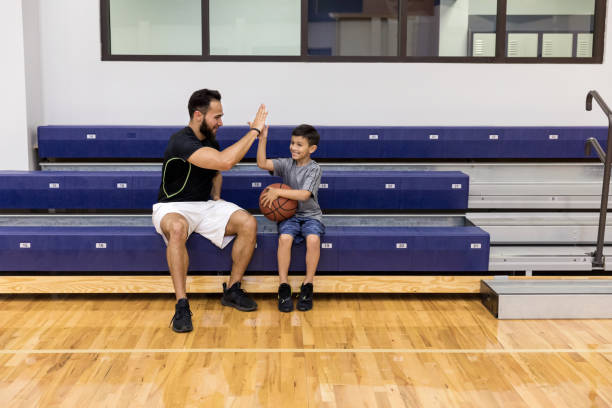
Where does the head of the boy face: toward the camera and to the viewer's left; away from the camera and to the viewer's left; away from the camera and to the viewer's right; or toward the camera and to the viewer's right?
toward the camera and to the viewer's left

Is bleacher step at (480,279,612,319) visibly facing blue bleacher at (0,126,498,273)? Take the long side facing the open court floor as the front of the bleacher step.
no

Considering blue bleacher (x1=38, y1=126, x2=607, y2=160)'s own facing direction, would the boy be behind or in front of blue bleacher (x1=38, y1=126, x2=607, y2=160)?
in front

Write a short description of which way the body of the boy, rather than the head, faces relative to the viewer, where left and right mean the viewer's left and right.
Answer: facing the viewer and to the left of the viewer

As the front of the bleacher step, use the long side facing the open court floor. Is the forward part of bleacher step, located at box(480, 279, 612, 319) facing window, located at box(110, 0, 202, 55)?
no

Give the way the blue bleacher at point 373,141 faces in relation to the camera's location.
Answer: facing the viewer

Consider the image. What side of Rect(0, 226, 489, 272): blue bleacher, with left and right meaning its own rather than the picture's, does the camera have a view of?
front

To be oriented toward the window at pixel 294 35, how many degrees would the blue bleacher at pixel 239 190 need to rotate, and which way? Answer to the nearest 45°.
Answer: approximately 180°

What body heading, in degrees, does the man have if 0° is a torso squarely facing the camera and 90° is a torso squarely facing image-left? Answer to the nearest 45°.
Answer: approximately 315°

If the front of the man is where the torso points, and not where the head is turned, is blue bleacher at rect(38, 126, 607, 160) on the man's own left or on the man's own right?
on the man's own left

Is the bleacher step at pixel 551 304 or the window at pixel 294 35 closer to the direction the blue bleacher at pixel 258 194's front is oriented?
the bleacher step

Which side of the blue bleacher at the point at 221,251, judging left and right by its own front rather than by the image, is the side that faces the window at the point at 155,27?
back

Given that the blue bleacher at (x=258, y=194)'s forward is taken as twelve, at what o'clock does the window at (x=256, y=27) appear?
The window is roughly at 6 o'clock from the blue bleacher.

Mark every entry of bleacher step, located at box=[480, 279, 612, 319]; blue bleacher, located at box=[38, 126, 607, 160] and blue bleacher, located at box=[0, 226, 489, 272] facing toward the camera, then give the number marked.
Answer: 3

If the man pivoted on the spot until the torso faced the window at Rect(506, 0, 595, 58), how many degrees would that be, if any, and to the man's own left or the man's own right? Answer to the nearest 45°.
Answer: approximately 90° to the man's own left

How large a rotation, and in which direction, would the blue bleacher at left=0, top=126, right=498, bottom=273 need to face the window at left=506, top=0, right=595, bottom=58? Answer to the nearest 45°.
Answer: approximately 135° to its left

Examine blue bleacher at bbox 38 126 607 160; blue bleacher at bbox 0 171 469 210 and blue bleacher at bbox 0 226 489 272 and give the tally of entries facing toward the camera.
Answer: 3

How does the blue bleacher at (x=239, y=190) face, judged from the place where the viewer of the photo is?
facing the viewer

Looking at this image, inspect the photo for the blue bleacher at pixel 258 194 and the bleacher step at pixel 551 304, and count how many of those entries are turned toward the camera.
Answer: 2

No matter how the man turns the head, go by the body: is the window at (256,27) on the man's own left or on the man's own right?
on the man's own left
